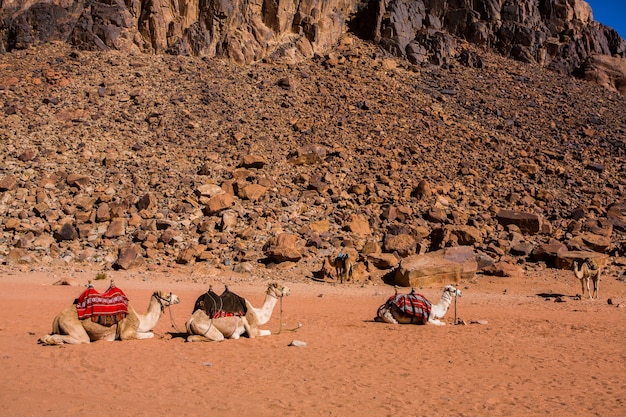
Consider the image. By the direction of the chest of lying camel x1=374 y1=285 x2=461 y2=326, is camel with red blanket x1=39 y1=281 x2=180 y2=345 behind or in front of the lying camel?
behind

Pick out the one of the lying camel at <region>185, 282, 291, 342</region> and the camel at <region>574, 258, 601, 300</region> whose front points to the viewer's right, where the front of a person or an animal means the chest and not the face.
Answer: the lying camel

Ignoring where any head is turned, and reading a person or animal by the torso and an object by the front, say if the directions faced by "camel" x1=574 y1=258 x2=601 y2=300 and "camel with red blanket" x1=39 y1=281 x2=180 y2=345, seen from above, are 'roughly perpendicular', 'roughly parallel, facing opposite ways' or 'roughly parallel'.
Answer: roughly parallel, facing opposite ways

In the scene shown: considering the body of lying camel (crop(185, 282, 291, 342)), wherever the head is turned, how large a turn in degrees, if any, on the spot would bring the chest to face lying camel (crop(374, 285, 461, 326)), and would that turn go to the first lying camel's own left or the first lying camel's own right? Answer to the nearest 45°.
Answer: approximately 45° to the first lying camel's own left

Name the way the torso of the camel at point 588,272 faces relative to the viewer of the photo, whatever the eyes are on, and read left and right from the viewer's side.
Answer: facing the viewer and to the left of the viewer

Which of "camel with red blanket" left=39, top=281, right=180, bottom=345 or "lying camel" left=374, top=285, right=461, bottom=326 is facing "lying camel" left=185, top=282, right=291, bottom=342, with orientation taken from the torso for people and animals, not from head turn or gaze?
the camel with red blanket

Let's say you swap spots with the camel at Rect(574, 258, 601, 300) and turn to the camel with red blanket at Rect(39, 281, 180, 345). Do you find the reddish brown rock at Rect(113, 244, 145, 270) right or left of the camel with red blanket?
right

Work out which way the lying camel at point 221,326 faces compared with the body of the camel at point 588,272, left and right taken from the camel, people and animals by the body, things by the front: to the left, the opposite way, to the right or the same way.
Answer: the opposite way

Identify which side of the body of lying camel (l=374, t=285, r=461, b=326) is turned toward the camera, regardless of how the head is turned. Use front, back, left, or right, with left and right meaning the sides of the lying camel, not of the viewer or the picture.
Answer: right

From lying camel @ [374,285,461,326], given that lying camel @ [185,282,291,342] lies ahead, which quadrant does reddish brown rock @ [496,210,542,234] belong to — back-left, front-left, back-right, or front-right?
back-right

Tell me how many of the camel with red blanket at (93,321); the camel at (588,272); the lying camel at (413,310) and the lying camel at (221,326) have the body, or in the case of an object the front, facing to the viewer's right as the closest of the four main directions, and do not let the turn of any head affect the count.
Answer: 3

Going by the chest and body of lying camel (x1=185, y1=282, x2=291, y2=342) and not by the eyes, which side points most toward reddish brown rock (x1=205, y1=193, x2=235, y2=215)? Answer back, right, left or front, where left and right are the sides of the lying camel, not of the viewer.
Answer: left

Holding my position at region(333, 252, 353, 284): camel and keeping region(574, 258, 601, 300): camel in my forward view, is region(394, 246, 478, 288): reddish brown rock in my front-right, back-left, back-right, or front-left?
front-left

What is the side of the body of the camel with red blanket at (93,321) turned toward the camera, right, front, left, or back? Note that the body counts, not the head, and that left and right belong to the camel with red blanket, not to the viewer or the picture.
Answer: right

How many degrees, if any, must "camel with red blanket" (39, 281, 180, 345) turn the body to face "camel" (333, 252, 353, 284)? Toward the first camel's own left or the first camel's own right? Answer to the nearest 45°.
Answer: approximately 45° to the first camel's own left

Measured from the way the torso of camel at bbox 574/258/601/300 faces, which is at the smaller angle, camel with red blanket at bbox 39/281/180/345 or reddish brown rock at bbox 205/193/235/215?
the camel with red blanket

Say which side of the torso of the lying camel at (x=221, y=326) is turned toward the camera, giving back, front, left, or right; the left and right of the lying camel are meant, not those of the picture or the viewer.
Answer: right
